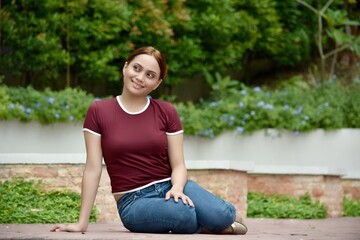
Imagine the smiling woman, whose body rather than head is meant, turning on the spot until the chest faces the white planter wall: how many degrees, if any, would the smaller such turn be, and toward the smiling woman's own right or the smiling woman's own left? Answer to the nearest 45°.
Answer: approximately 180°

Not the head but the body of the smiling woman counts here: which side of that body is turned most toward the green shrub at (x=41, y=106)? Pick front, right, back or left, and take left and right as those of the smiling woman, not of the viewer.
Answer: back

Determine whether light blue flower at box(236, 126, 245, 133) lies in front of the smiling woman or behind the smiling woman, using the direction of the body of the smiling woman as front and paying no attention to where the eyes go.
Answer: behind

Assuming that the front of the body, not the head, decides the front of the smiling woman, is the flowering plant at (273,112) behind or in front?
behind

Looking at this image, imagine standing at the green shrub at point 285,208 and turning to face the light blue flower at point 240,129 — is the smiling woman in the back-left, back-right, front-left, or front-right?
back-left

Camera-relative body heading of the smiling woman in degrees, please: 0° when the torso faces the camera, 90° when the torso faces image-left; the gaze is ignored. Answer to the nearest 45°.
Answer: approximately 0°
